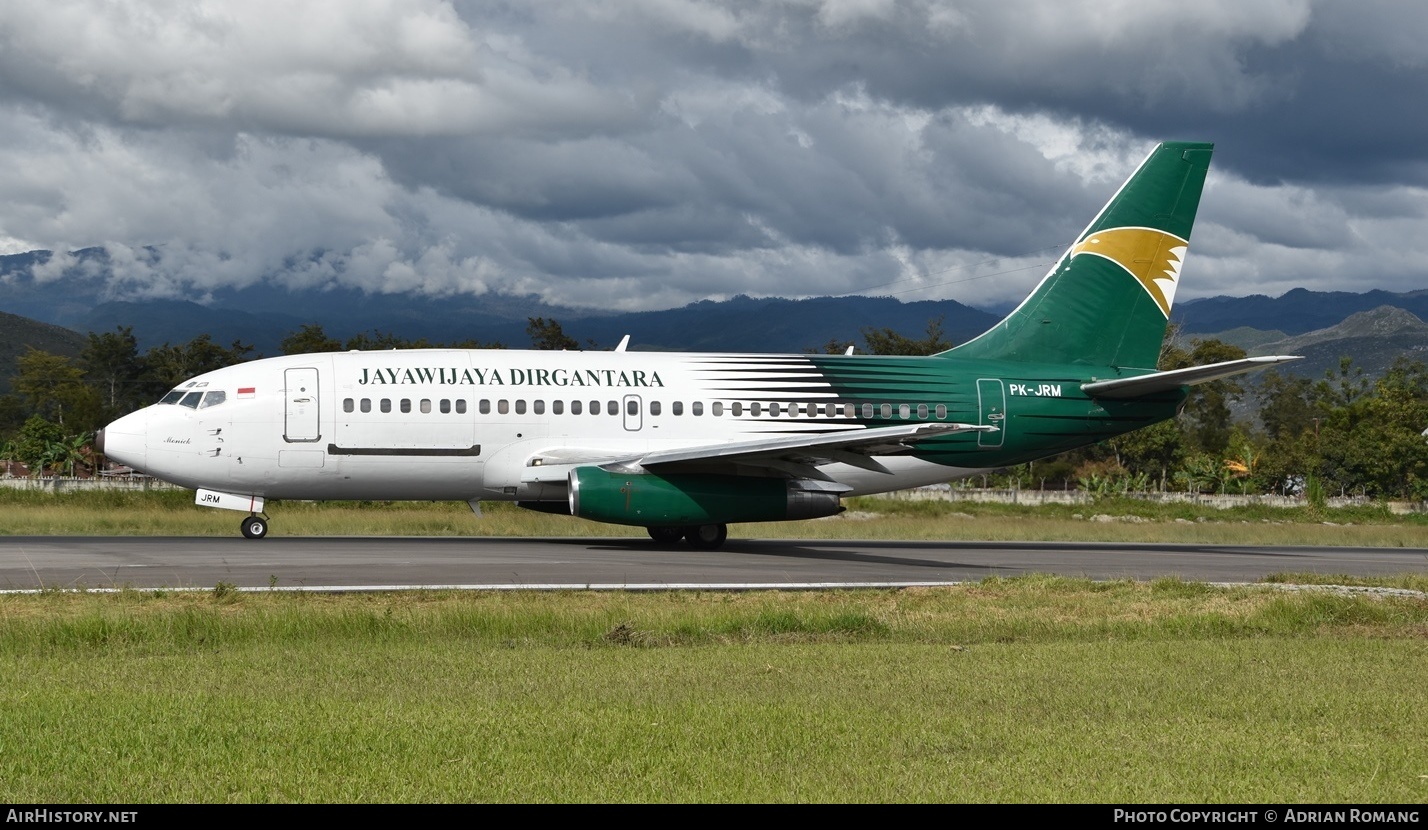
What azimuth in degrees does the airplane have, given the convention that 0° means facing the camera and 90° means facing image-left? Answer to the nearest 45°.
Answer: approximately 90°
